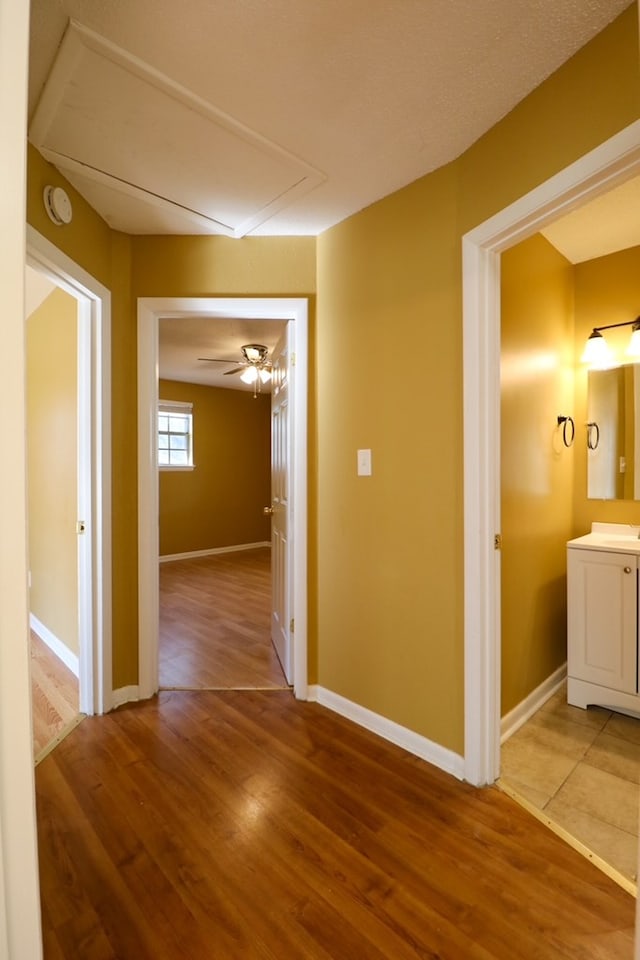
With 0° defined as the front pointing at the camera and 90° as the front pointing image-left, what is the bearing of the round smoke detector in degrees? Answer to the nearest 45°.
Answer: approximately 315°

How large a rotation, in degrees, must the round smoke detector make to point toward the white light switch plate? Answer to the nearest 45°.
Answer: approximately 45° to its left

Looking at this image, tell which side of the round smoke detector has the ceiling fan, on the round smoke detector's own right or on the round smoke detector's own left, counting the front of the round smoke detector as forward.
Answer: on the round smoke detector's own left

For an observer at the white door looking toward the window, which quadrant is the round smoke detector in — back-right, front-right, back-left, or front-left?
back-left

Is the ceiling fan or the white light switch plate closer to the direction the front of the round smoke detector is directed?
the white light switch plate

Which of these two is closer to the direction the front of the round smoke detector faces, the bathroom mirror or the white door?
the bathroom mirror

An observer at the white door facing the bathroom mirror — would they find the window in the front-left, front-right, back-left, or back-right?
back-left

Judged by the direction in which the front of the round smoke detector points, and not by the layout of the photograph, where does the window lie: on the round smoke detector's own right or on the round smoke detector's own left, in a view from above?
on the round smoke detector's own left
